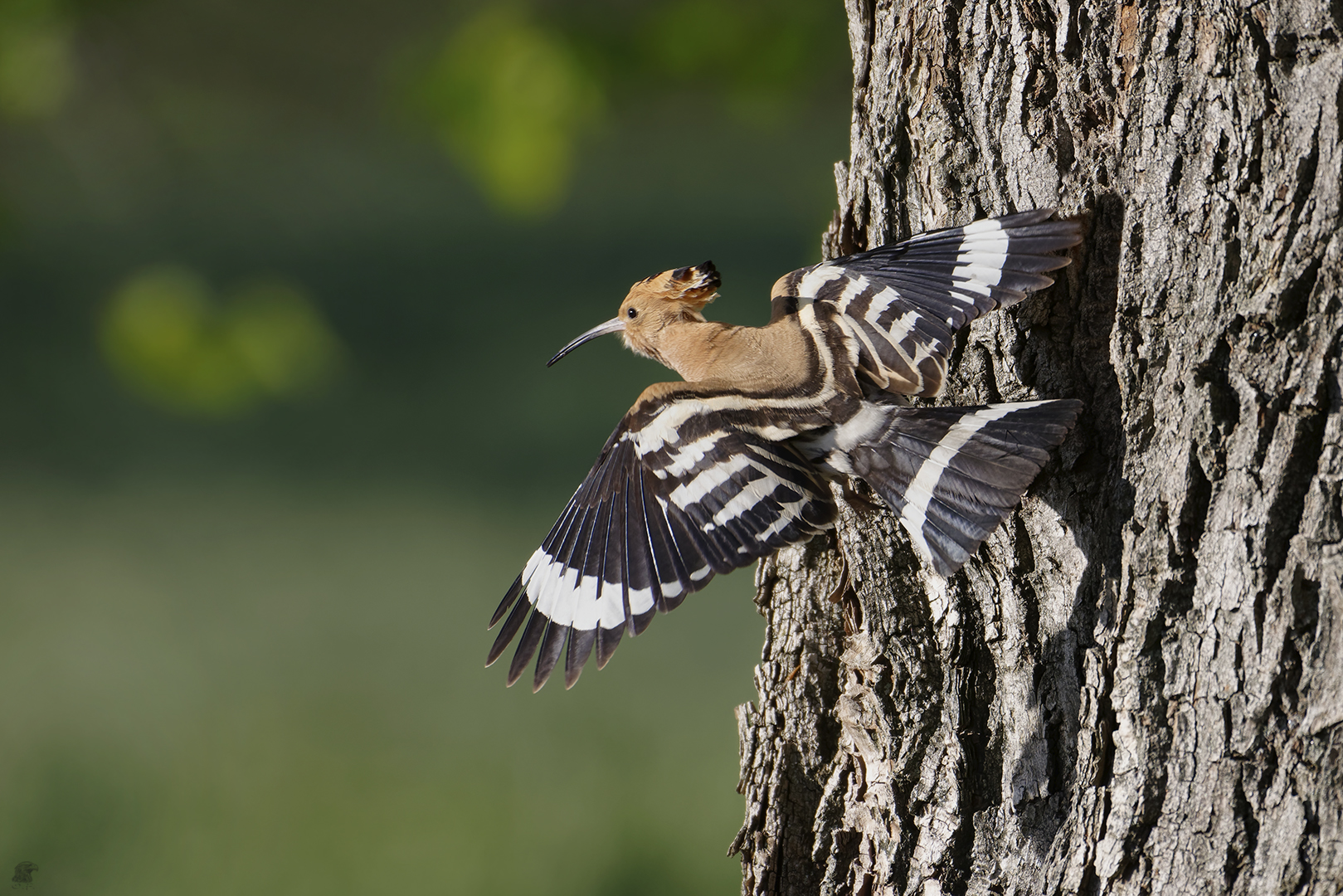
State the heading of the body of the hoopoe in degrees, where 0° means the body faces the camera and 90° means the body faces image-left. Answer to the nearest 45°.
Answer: approximately 90°
